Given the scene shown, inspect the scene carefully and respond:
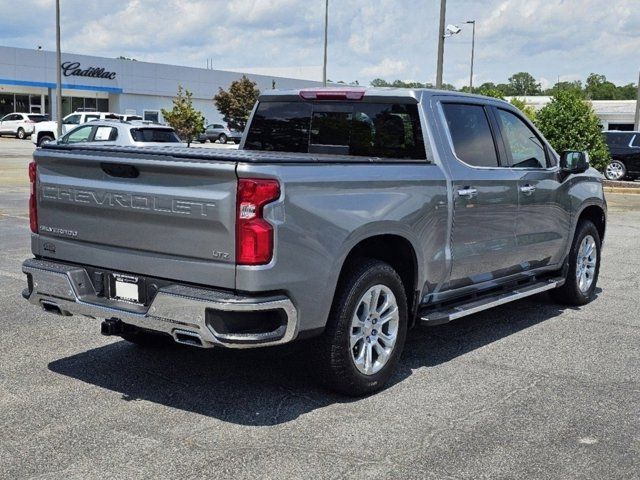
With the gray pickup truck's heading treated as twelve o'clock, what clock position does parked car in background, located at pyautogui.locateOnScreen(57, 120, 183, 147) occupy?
The parked car in background is roughly at 10 o'clock from the gray pickup truck.

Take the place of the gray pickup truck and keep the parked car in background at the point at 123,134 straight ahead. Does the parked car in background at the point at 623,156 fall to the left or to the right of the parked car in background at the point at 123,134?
right

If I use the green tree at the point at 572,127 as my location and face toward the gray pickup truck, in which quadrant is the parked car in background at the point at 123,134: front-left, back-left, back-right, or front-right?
front-right

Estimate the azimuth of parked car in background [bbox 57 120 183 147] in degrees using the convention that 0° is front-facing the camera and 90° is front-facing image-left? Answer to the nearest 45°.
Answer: approximately 135°

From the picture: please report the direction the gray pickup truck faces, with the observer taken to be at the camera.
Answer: facing away from the viewer and to the right of the viewer

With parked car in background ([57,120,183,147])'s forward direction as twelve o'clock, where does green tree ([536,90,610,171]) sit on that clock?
The green tree is roughly at 5 o'clock from the parked car in background.

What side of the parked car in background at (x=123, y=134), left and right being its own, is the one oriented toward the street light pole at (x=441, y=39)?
back

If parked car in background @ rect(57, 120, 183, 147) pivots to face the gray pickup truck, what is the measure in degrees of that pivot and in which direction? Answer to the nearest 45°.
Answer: approximately 135° to its left
